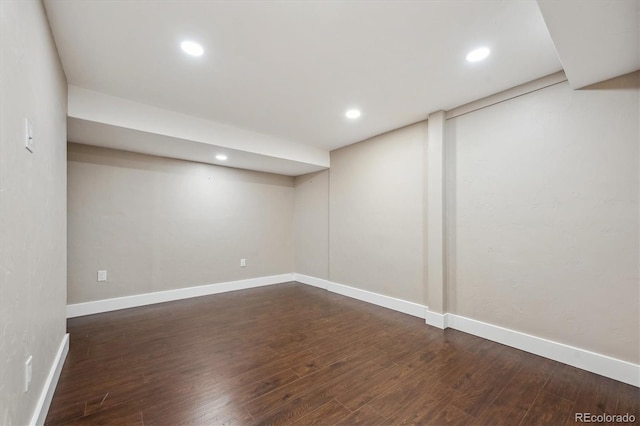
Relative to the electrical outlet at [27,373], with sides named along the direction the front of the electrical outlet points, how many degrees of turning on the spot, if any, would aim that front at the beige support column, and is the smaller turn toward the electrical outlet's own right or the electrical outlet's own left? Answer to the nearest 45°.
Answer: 0° — it already faces it

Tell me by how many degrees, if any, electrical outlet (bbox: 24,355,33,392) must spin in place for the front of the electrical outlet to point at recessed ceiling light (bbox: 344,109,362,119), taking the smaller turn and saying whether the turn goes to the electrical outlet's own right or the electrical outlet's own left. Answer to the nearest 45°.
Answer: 0° — it already faces it

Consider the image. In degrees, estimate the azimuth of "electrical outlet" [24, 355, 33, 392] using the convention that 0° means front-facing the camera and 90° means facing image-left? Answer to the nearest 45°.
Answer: approximately 270°
